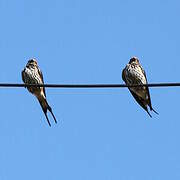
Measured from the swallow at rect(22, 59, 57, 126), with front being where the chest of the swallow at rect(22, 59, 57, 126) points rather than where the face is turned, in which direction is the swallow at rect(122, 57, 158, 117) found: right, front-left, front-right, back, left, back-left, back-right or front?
back-left

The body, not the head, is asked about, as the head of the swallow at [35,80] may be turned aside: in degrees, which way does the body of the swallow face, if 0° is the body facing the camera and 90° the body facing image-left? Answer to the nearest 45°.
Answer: approximately 45°

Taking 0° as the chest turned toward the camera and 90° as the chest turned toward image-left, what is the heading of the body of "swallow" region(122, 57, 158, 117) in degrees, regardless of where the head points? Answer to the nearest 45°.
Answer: approximately 45°
